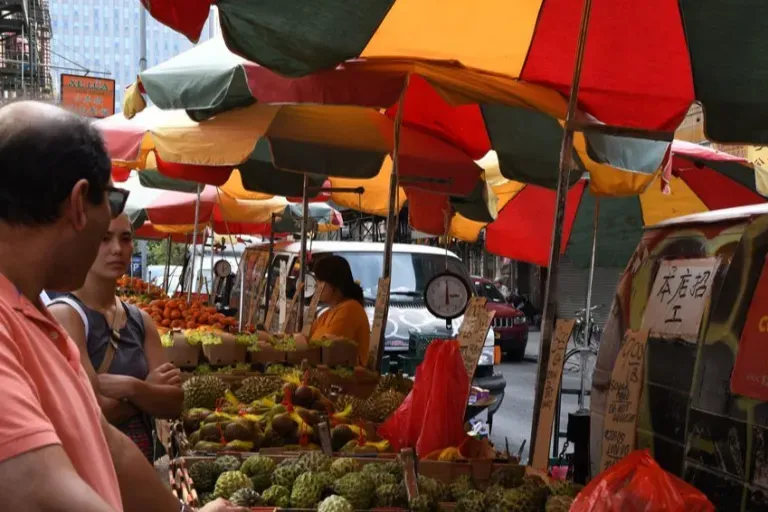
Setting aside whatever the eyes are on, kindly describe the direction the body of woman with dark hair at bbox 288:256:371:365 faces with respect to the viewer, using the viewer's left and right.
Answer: facing to the left of the viewer

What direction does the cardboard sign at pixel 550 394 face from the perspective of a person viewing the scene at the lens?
facing the viewer

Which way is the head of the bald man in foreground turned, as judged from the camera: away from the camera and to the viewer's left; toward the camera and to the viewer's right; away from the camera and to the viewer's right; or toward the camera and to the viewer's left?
away from the camera and to the viewer's right

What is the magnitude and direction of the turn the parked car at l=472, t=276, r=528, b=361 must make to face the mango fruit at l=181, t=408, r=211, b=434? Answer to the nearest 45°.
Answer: approximately 45° to its right

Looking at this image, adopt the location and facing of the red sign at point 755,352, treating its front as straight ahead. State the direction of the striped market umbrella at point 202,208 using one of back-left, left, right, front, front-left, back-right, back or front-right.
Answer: right

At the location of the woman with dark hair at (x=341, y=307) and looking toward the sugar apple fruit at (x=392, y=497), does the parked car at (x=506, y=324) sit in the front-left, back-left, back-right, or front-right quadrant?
back-left

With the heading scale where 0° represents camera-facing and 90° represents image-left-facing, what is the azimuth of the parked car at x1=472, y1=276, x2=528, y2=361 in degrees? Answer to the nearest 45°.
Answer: approximately 315°

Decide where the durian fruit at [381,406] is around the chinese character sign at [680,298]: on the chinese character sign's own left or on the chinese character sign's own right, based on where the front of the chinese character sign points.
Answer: on the chinese character sign's own right

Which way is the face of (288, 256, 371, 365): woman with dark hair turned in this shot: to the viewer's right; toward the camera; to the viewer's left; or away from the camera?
to the viewer's left

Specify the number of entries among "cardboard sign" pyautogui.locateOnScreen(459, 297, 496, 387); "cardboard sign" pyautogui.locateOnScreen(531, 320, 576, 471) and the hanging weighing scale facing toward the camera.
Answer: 3

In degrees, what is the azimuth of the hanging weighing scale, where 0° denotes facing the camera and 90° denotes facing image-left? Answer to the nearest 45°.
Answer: approximately 0°
